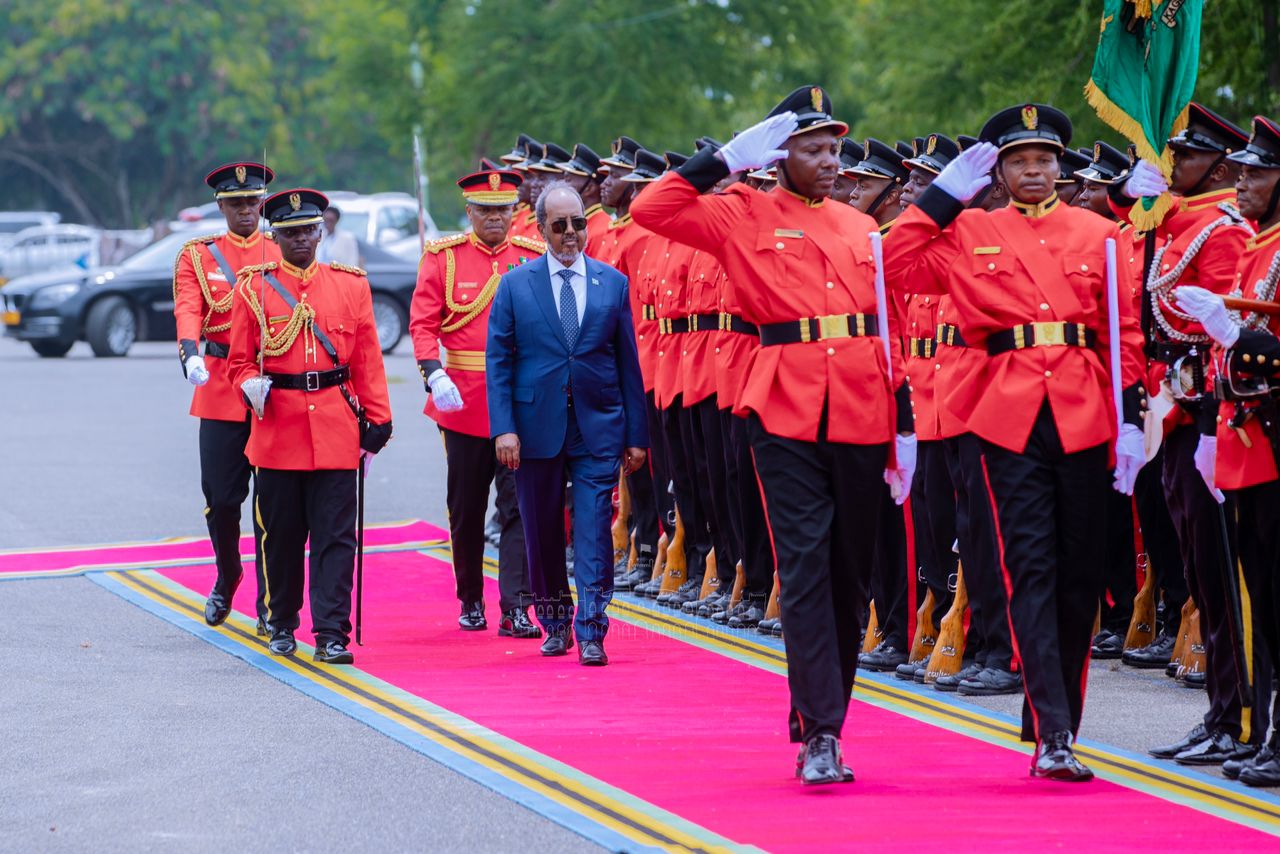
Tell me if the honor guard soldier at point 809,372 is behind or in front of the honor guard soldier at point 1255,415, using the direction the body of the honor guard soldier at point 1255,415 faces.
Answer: in front

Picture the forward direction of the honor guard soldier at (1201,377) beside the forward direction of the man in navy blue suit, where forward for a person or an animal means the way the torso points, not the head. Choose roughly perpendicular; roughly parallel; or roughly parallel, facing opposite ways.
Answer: roughly perpendicular

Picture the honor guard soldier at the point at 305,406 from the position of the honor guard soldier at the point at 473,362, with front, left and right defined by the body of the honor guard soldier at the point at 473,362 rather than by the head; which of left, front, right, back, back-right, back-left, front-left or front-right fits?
front-right

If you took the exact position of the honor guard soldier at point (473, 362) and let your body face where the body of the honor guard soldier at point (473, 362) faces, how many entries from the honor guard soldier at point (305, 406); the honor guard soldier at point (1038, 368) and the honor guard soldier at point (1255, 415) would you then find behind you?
0

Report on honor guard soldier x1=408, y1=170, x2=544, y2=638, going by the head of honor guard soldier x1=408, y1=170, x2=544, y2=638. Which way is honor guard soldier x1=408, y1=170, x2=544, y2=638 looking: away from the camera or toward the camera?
toward the camera

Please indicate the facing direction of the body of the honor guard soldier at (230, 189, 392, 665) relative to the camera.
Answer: toward the camera

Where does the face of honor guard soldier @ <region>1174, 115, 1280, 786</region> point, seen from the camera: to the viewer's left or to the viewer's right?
to the viewer's left

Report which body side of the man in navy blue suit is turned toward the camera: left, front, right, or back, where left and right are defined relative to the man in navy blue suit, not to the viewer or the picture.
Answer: front

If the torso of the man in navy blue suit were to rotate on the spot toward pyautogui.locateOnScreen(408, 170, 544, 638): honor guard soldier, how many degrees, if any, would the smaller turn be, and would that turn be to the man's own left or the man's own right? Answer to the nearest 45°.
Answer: approximately 135° to the man's own right

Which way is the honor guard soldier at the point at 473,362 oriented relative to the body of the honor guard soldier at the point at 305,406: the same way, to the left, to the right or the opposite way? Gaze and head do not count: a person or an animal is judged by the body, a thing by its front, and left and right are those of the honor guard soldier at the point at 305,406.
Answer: the same way

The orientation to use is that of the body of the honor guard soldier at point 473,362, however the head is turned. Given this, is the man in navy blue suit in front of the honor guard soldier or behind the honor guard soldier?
in front

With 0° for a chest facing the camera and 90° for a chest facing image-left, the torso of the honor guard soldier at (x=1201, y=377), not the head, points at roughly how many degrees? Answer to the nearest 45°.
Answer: approximately 90°

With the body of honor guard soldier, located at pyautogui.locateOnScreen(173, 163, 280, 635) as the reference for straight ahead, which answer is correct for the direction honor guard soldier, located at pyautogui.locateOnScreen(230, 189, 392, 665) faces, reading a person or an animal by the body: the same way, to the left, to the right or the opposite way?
the same way

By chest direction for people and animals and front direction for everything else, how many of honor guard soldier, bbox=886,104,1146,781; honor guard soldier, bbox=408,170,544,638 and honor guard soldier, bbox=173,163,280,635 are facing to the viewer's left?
0

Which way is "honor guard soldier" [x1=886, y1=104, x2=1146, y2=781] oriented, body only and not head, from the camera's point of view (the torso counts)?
toward the camera

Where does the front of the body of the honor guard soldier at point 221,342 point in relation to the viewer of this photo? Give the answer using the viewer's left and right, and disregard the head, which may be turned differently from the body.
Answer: facing the viewer
